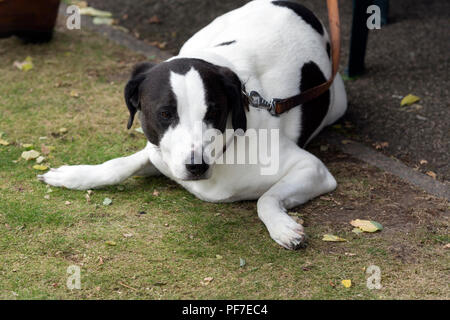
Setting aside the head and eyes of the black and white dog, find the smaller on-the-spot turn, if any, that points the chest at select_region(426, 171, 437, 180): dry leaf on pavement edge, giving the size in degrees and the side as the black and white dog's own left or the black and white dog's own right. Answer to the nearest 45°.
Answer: approximately 135° to the black and white dog's own left

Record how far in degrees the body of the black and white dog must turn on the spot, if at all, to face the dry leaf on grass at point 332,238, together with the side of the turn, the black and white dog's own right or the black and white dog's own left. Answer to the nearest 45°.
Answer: approximately 90° to the black and white dog's own left

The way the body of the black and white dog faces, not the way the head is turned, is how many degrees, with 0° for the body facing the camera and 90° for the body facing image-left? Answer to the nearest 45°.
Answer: approximately 45°

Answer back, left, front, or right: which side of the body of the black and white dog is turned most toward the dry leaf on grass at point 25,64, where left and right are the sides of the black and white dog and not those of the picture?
right

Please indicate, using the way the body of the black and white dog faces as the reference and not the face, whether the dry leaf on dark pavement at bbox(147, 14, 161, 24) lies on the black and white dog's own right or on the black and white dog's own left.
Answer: on the black and white dog's own right

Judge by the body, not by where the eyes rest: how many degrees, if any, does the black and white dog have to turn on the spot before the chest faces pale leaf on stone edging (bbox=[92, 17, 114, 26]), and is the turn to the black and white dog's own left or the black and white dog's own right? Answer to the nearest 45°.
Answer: approximately 135° to the black and white dog's own right

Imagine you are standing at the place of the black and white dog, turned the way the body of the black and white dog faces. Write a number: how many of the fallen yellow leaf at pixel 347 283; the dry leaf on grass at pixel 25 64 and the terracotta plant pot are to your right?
2

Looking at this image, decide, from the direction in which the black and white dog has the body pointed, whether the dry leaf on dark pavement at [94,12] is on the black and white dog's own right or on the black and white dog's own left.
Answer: on the black and white dog's own right

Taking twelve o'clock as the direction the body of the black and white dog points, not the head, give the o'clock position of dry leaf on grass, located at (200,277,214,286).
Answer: The dry leaf on grass is roughly at 11 o'clock from the black and white dog.

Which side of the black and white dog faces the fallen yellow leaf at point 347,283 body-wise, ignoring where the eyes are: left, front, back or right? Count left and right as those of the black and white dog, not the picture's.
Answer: left
